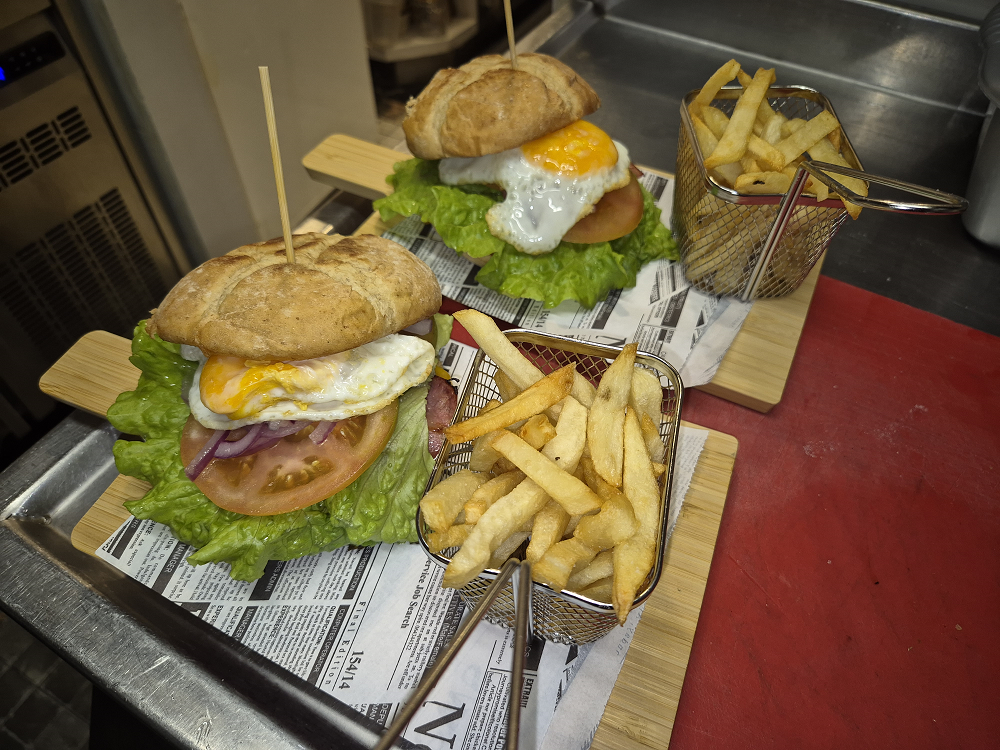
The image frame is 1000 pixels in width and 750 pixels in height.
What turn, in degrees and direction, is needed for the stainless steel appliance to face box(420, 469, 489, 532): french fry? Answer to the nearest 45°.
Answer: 0° — it already faces it

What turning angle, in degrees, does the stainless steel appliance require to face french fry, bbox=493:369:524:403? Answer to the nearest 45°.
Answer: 0° — it already faces it

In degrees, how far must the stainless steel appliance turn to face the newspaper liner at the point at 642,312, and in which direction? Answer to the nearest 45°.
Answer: approximately 45° to its left

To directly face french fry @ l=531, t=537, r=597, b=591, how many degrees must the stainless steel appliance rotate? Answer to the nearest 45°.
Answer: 0° — it already faces it

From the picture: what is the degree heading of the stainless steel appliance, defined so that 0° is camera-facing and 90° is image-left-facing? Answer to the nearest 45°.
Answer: approximately 0°

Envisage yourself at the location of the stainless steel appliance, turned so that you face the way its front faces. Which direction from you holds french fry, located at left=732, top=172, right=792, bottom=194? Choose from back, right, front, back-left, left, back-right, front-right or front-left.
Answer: front-left

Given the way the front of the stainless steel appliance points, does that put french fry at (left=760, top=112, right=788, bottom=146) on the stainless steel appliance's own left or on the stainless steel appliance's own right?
on the stainless steel appliance's own left

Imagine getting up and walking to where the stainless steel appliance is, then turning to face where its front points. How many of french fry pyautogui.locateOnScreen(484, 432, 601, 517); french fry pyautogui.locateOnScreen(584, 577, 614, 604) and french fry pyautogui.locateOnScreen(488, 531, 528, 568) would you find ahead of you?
3
